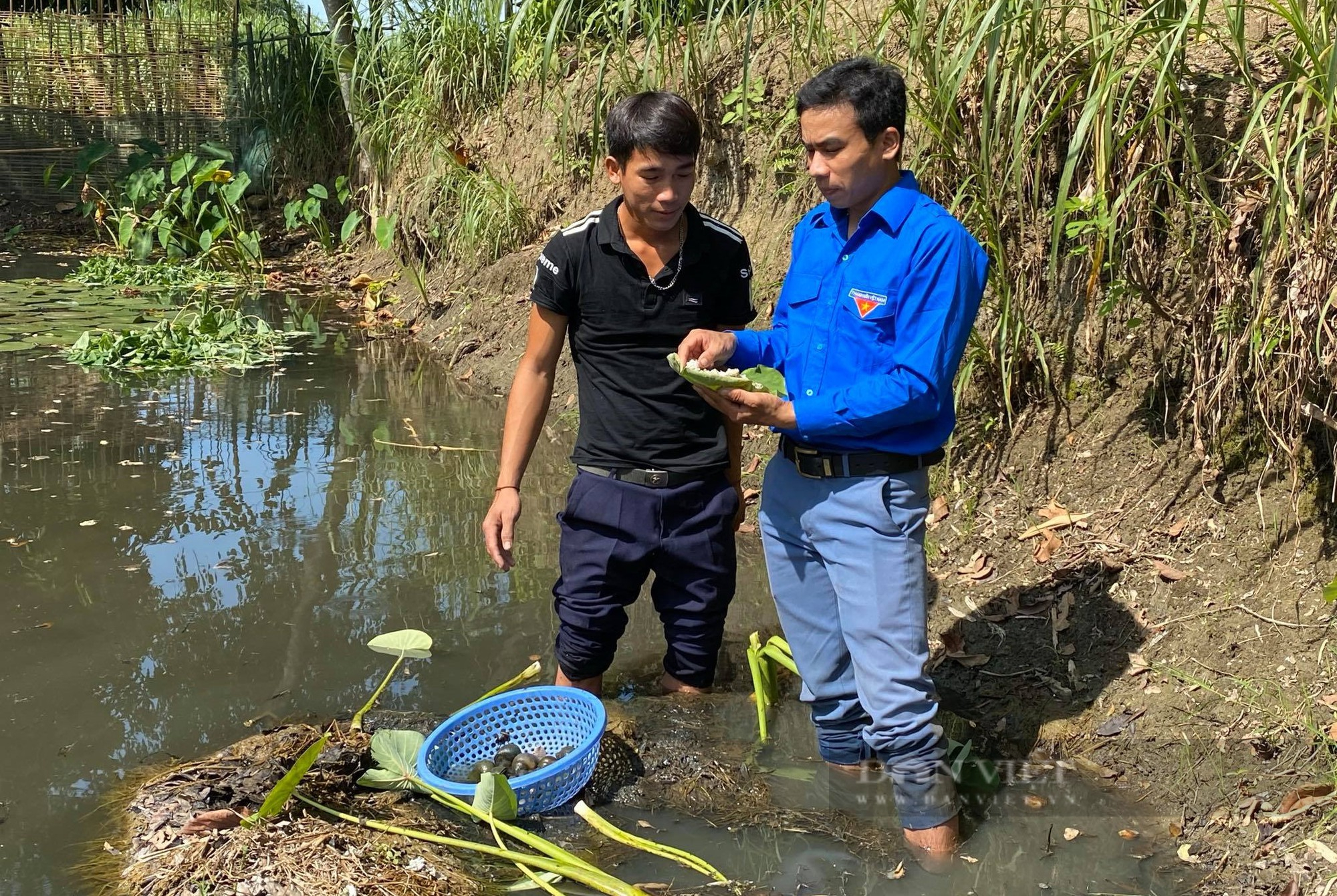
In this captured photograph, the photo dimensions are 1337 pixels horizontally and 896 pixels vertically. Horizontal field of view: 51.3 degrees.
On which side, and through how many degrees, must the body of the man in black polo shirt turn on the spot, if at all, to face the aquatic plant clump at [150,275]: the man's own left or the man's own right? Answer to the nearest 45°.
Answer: approximately 135° to the man's own right

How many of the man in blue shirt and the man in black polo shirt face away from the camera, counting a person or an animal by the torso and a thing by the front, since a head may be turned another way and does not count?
0

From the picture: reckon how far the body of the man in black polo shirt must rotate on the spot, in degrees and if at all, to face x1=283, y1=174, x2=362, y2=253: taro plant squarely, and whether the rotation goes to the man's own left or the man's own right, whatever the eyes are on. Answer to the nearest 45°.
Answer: approximately 180°

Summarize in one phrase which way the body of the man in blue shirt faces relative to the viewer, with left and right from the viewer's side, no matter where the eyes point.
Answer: facing the viewer and to the left of the viewer

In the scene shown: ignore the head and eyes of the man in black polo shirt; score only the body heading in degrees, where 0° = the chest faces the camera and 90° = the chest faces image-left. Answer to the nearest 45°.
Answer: approximately 0°

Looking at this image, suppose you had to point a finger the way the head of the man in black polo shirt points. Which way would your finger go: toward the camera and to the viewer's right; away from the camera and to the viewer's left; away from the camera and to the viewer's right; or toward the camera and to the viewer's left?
toward the camera and to the viewer's right

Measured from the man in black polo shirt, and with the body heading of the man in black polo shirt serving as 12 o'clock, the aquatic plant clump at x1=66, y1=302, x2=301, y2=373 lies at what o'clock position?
The aquatic plant clump is roughly at 5 o'clock from the man in black polo shirt.

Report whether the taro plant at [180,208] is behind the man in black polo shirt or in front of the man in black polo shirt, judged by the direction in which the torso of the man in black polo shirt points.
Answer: behind

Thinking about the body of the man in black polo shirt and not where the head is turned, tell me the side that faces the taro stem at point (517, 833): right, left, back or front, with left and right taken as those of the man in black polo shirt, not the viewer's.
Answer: front

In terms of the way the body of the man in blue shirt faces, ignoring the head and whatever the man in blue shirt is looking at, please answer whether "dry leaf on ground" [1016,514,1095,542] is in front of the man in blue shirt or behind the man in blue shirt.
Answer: behind

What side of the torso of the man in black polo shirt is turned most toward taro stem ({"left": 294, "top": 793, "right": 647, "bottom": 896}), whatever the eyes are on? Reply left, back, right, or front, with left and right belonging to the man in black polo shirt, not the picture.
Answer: front
